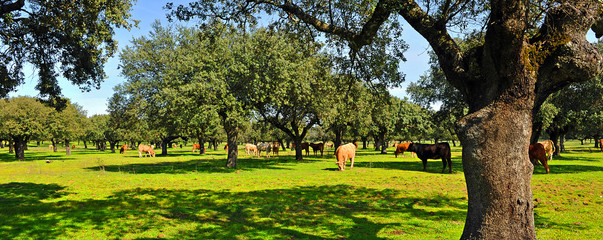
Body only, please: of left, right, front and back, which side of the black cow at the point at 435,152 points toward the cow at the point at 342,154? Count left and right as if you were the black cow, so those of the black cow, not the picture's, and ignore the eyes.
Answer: front

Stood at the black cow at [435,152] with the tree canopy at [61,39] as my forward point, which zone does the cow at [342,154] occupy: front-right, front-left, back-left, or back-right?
front-right

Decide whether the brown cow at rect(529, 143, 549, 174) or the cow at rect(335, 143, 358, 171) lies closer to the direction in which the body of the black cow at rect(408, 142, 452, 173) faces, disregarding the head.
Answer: the cow

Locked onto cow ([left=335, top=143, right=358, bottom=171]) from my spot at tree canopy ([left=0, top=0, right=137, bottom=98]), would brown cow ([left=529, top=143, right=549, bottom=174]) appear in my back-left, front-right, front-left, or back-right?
front-right

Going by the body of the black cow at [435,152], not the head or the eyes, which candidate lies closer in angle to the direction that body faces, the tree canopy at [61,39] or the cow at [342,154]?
the cow

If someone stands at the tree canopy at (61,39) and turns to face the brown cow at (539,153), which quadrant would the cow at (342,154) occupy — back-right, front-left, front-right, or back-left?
front-left

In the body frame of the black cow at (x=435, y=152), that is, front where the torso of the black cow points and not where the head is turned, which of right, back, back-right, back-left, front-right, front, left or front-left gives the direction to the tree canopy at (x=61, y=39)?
front-left

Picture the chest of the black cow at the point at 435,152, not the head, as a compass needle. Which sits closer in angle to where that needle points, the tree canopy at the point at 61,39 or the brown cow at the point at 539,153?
the tree canopy

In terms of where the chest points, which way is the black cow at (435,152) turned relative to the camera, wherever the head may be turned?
to the viewer's left

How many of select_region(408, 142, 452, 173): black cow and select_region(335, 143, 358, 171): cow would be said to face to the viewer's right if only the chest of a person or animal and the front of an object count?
0
